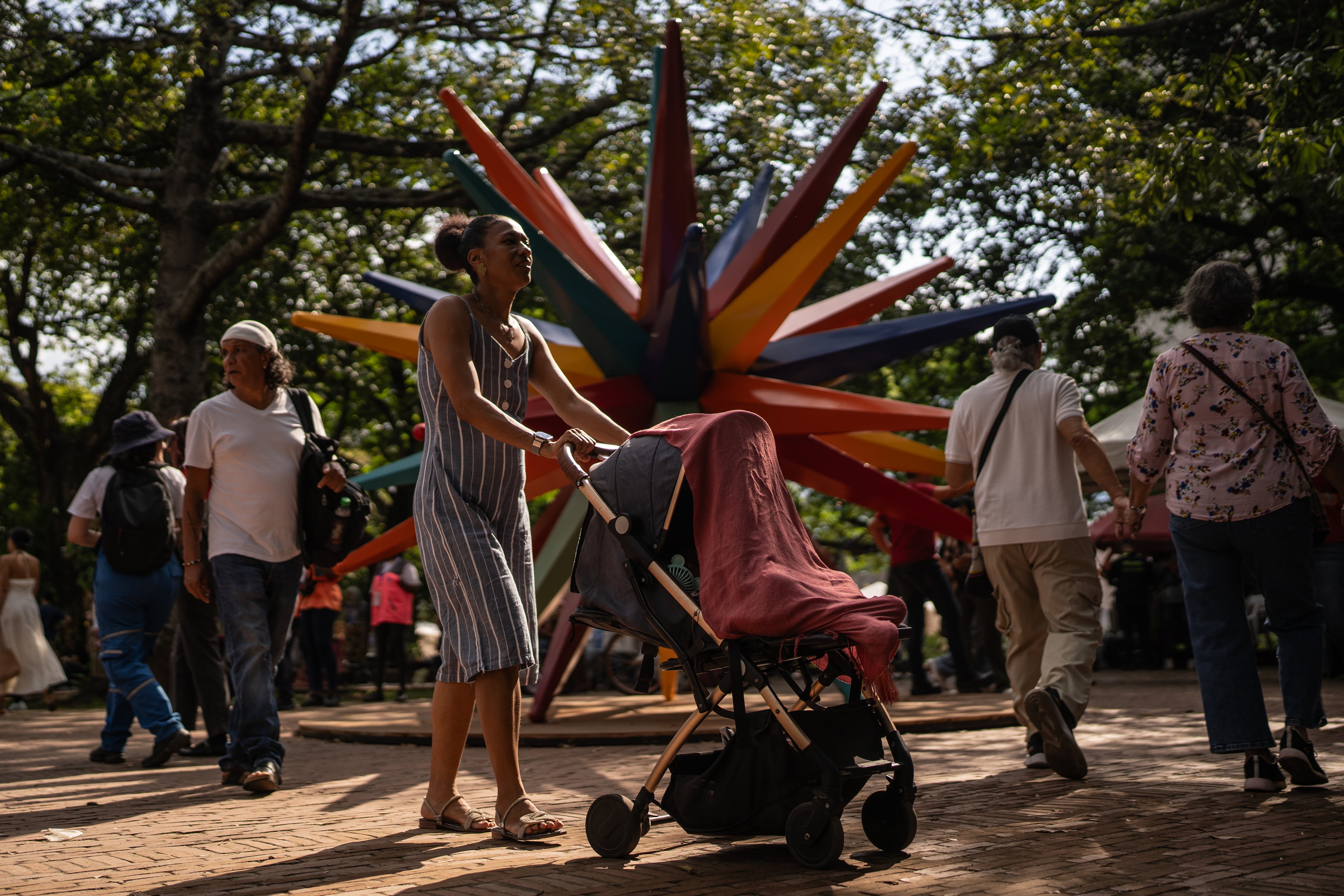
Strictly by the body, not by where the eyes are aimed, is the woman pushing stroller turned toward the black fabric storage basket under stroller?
yes

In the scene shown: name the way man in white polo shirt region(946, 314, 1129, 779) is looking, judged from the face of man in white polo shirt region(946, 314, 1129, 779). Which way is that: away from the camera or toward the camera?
away from the camera

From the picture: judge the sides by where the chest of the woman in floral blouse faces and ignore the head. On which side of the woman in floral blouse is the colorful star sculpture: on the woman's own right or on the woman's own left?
on the woman's own left

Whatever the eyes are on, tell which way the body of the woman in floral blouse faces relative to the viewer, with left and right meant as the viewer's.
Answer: facing away from the viewer

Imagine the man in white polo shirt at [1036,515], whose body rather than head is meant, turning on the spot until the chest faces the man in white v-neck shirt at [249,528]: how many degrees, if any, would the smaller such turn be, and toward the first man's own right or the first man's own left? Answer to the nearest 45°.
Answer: approximately 90° to the first man's own left

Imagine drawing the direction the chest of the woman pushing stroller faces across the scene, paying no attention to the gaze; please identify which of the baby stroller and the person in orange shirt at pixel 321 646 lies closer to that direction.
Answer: the baby stroller

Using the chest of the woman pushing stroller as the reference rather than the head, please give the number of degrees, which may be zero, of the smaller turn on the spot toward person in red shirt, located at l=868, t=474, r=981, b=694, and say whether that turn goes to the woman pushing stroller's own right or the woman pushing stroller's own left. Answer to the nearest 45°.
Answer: approximately 90° to the woman pushing stroller's own left

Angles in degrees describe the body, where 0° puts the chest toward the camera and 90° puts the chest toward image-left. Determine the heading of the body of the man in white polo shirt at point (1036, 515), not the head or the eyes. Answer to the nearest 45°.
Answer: approximately 180°

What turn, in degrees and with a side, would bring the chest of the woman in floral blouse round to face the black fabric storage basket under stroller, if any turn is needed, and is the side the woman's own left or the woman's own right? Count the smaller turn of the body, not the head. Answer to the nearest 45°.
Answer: approximately 135° to the woman's own left

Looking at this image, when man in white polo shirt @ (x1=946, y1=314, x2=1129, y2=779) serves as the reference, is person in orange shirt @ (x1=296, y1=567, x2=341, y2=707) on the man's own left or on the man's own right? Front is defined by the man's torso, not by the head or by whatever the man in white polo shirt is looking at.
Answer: on the man's own left

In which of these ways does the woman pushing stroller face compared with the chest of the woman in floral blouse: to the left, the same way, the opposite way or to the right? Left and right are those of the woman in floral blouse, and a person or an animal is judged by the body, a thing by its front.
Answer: to the right

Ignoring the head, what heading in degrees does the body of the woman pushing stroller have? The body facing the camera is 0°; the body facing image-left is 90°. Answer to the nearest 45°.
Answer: approximately 315°
